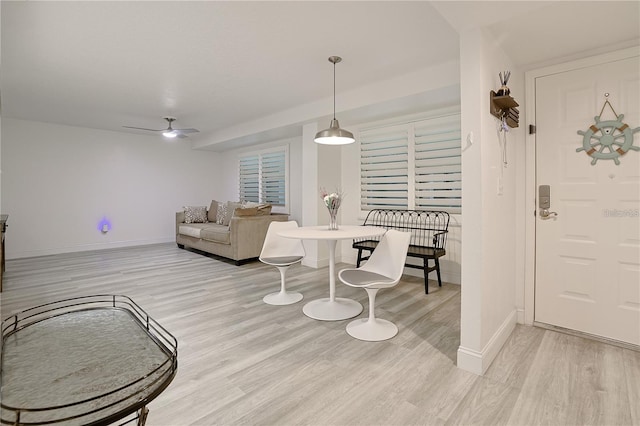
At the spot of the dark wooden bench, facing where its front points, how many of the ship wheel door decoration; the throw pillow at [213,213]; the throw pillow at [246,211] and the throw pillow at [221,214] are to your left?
1

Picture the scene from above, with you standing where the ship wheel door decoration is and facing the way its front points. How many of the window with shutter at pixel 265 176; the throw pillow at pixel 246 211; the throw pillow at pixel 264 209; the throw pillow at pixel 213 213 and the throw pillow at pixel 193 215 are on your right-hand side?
5

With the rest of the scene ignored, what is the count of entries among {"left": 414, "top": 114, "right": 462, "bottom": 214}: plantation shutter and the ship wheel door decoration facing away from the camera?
0

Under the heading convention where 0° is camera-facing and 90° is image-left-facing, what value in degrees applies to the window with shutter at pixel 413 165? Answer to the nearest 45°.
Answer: approximately 45°

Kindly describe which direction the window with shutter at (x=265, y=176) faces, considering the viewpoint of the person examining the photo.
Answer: facing the viewer and to the left of the viewer

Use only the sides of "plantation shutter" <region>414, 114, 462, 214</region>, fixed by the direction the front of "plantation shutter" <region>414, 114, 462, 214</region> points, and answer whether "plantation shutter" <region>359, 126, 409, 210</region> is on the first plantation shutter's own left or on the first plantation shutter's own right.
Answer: on the first plantation shutter's own right

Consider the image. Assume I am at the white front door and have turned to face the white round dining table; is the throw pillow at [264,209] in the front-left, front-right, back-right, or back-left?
front-right

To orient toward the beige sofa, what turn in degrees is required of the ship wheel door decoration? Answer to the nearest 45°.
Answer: approximately 90° to its right

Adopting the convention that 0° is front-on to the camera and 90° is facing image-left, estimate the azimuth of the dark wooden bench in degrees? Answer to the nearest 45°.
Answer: approximately 45°

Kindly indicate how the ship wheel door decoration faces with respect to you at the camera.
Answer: facing the viewer

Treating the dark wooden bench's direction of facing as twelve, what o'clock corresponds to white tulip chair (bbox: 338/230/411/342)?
The white tulip chair is roughly at 11 o'clock from the dark wooden bench.

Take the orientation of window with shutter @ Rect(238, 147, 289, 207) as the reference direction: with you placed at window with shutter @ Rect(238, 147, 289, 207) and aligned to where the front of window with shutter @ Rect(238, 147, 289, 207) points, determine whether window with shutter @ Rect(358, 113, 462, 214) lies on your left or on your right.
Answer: on your left

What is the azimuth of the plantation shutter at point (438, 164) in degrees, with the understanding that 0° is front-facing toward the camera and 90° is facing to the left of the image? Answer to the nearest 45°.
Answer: approximately 45°

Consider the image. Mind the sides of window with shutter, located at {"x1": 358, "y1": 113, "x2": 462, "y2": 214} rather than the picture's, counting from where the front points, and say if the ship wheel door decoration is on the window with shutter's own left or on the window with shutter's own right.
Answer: on the window with shutter's own left
